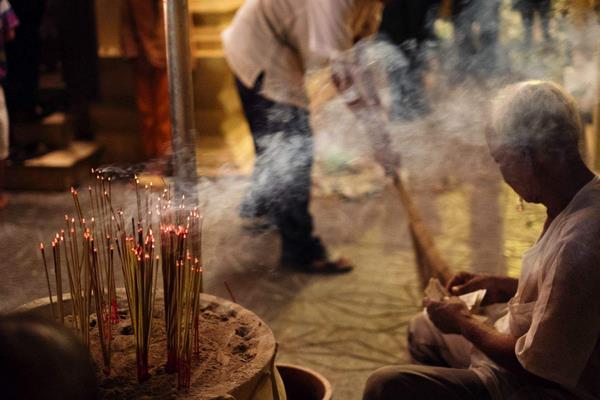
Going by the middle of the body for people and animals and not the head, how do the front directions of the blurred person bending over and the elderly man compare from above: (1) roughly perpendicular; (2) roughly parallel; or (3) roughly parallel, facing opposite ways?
roughly parallel, facing opposite ways

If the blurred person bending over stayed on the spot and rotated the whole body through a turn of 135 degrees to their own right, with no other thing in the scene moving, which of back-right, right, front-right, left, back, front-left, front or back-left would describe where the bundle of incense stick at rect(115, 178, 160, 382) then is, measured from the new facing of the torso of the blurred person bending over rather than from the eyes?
front-left

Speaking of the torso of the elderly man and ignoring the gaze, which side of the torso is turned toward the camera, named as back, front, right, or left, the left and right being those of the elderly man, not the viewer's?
left

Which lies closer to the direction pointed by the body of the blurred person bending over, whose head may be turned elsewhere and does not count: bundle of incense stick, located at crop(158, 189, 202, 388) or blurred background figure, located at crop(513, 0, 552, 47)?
the blurred background figure

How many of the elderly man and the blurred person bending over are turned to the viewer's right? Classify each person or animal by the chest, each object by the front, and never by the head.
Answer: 1

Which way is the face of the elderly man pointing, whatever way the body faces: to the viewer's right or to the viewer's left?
to the viewer's left

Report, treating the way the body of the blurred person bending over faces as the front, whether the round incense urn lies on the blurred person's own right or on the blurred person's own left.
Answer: on the blurred person's own right

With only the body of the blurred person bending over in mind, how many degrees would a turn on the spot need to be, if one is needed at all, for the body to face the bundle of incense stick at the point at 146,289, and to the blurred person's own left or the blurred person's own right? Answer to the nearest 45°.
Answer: approximately 90° to the blurred person's own right

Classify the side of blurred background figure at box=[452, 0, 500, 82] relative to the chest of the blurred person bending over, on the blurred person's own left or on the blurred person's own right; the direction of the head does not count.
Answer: on the blurred person's own left

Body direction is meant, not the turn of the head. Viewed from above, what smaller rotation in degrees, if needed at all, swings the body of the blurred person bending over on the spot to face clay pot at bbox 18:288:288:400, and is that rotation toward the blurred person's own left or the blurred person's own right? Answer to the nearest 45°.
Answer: approximately 90° to the blurred person's own right

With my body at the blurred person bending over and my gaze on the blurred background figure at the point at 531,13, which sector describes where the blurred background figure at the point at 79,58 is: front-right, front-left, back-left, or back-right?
front-left

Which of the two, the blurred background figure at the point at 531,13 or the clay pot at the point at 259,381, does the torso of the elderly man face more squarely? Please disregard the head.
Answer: the clay pot

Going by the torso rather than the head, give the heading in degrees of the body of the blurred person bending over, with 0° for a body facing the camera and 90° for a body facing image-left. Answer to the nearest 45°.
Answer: approximately 270°

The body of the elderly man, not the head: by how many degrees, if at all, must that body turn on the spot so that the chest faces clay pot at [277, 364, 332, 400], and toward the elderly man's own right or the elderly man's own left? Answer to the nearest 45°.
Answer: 0° — they already face it

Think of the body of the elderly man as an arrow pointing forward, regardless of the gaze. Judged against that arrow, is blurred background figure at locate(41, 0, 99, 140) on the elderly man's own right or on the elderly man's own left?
on the elderly man's own right
